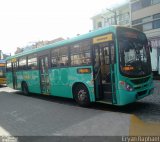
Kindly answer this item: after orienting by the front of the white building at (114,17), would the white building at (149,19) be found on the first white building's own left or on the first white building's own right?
on the first white building's own left

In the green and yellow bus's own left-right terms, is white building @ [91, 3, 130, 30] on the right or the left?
on its left

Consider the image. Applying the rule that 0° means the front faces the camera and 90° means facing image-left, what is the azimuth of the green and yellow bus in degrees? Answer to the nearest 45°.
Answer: approximately 315°

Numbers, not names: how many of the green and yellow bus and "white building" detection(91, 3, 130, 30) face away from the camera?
0

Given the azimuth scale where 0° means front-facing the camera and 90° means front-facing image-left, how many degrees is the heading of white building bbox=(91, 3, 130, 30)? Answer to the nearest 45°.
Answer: approximately 45°

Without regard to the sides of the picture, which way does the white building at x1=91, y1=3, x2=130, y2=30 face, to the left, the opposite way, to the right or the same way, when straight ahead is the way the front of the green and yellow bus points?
to the right

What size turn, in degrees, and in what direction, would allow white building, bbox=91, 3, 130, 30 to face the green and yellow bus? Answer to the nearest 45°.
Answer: approximately 45° to its left

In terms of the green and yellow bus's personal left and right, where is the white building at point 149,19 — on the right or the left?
on its left
